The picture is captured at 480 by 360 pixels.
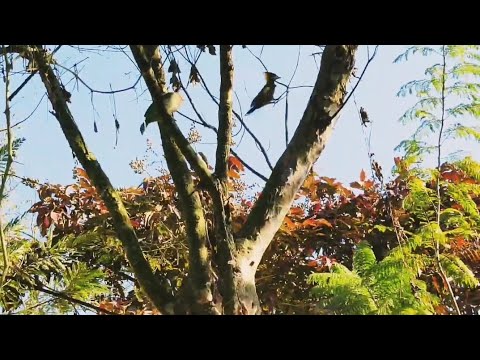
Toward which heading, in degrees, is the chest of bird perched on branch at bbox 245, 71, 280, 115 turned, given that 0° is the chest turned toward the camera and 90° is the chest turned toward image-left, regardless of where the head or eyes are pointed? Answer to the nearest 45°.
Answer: approximately 270°
